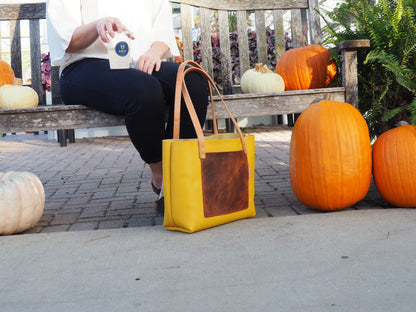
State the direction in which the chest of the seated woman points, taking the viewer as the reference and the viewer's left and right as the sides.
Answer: facing the viewer and to the right of the viewer

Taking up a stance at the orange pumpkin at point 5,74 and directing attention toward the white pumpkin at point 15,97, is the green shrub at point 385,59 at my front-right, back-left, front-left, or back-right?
front-left

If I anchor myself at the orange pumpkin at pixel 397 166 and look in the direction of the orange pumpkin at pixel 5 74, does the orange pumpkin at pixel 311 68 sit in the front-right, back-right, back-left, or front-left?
front-right

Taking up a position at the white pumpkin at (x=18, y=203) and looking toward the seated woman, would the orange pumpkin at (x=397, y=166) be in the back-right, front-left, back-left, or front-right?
front-right

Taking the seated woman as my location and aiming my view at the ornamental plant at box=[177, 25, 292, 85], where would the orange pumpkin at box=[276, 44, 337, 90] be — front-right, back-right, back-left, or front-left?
front-right

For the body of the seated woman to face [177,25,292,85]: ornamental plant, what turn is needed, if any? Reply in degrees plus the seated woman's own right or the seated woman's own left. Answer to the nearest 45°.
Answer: approximately 135° to the seated woman's own left

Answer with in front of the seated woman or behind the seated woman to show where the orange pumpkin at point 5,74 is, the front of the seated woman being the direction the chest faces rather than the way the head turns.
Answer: behind

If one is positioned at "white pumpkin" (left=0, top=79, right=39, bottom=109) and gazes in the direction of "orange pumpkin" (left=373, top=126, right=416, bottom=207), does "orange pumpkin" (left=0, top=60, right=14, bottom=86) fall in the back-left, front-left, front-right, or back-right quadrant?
back-left
